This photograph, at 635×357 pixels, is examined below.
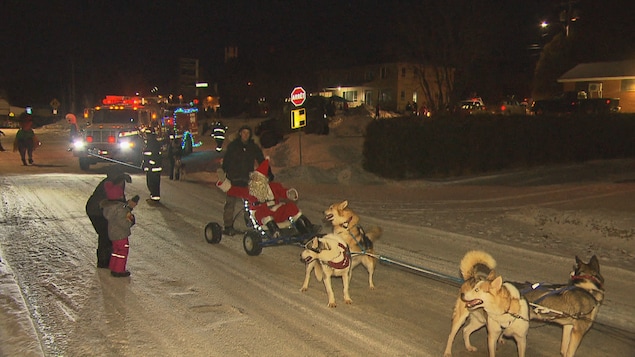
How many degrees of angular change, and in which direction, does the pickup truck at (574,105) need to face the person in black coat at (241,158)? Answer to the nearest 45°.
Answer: approximately 90° to its left

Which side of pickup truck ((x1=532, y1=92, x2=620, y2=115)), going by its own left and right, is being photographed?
left

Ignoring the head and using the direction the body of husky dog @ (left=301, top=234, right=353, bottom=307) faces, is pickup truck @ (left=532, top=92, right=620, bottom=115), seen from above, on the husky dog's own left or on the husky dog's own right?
on the husky dog's own left

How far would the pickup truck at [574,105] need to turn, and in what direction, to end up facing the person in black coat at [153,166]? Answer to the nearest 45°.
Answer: approximately 90° to its left

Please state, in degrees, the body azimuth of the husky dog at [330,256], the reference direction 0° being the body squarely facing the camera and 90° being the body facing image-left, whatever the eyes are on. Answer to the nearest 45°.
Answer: approximately 315°
